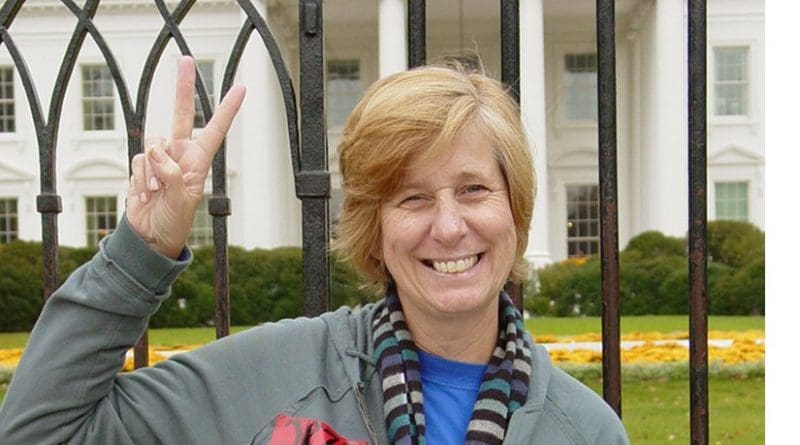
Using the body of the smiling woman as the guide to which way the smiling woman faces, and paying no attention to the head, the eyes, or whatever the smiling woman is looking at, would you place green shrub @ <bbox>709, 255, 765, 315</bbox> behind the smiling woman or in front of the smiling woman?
behind

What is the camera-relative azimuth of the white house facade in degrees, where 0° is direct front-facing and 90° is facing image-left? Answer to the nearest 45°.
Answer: approximately 0°

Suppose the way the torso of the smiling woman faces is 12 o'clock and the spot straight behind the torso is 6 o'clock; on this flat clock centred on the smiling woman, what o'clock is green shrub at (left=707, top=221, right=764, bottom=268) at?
The green shrub is roughly at 7 o'clock from the smiling woman.

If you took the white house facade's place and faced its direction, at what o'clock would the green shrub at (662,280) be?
The green shrub is roughly at 11 o'clock from the white house facade.

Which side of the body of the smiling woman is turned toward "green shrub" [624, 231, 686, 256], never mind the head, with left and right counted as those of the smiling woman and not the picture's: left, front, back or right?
back

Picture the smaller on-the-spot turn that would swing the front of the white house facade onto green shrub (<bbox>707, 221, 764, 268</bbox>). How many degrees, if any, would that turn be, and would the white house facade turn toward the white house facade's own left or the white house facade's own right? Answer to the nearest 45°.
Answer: approximately 45° to the white house facade's own left

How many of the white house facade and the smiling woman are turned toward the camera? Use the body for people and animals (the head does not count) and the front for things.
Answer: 2

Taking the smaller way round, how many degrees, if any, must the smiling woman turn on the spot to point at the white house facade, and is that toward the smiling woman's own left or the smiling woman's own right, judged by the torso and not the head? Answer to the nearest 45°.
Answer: approximately 180°

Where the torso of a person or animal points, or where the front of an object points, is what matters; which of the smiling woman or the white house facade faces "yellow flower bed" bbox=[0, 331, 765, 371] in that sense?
the white house facade
